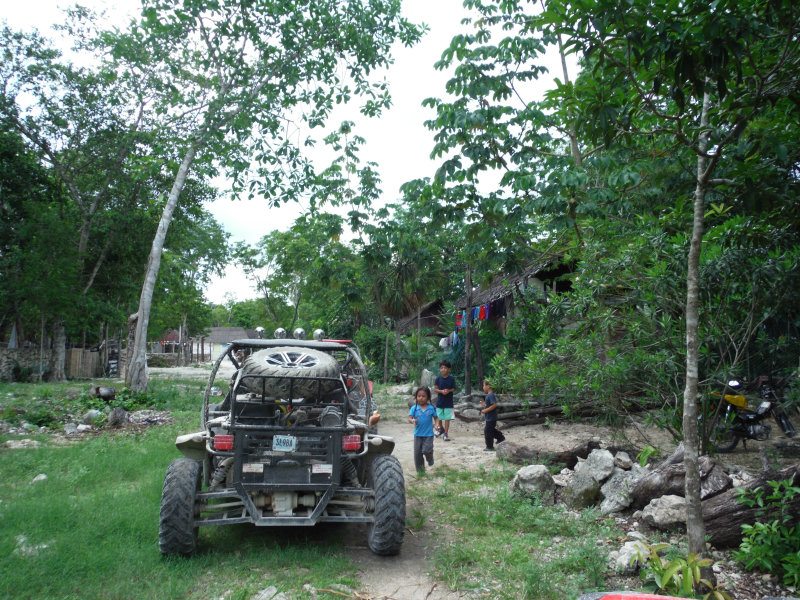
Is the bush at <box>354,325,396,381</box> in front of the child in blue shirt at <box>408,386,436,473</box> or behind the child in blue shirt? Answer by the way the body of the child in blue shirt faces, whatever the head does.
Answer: behind

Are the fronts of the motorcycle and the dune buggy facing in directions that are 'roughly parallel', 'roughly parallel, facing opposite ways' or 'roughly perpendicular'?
roughly perpendicular

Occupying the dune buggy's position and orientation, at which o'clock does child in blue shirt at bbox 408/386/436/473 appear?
The child in blue shirt is roughly at 1 o'clock from the dune buggy.

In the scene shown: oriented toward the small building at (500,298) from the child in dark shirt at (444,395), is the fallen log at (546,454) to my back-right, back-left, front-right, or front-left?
back-right

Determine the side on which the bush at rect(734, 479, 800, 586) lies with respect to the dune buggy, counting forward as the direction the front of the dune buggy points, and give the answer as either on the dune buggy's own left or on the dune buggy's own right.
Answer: on the dune buggy's own right

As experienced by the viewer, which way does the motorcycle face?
facing the viewer and to the left of the viewer

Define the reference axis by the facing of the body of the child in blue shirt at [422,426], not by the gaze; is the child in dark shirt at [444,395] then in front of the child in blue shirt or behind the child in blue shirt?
behind

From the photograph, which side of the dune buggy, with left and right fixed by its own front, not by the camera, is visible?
back

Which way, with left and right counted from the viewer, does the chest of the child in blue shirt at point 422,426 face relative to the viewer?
facing the viewer

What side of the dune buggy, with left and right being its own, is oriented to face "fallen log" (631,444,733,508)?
right

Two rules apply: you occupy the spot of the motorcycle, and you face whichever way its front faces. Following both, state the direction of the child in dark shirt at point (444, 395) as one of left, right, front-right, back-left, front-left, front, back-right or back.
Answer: front-right

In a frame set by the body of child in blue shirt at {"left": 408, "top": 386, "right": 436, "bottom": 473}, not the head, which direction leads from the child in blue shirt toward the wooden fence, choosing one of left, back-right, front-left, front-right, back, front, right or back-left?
back-right

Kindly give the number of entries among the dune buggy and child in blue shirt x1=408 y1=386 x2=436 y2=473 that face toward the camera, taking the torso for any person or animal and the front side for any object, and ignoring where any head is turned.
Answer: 1

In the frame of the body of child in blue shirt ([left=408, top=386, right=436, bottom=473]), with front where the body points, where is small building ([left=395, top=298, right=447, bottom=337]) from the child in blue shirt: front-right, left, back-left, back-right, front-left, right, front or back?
back

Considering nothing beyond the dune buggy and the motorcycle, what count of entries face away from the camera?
1

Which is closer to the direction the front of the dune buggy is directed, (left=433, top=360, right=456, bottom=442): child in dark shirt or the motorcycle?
the child in dark shirt

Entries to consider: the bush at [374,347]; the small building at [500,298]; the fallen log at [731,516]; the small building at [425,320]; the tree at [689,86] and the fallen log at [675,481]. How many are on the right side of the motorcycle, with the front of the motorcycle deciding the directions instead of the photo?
3
